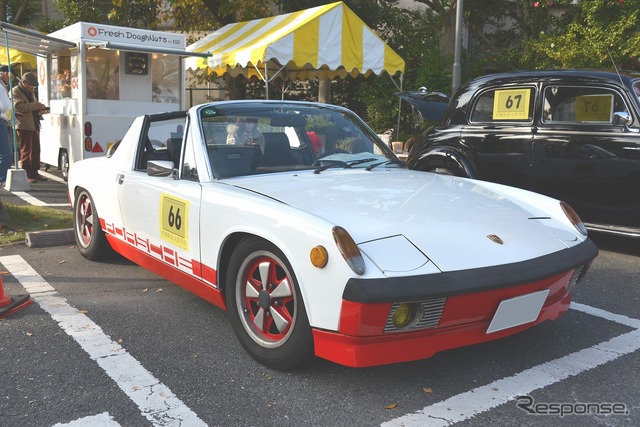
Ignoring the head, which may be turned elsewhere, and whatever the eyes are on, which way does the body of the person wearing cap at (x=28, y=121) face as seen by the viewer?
to the viewer's right

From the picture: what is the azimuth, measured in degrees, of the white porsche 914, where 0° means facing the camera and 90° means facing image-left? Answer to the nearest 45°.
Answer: approximately 315°

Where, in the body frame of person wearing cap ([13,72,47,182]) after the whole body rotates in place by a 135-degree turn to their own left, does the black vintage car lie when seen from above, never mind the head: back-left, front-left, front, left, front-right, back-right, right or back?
back

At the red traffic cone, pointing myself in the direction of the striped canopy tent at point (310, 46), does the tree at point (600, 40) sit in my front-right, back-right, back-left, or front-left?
front-right

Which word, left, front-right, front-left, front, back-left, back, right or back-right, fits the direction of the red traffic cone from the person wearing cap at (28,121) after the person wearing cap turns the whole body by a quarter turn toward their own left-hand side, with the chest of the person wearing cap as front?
back

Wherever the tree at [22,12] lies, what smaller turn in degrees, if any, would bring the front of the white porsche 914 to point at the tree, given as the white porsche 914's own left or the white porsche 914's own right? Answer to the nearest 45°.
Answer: approximately 180°

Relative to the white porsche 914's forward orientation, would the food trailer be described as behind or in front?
behind

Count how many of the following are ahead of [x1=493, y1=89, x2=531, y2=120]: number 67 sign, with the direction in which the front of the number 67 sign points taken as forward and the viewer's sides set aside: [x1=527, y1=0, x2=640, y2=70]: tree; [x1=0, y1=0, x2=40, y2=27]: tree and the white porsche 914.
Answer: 1

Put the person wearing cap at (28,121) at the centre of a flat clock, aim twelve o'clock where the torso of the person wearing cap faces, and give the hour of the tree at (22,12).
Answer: The tree is roughly at 9 o'clock from the person wearing cap.
